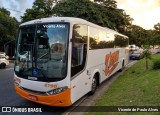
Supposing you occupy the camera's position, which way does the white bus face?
facing the viewer and to the left of the viewer

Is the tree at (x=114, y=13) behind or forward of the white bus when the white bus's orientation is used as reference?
behind

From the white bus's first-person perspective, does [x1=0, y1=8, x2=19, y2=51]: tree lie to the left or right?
on its right

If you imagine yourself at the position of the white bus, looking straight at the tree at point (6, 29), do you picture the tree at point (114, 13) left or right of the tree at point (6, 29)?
right
